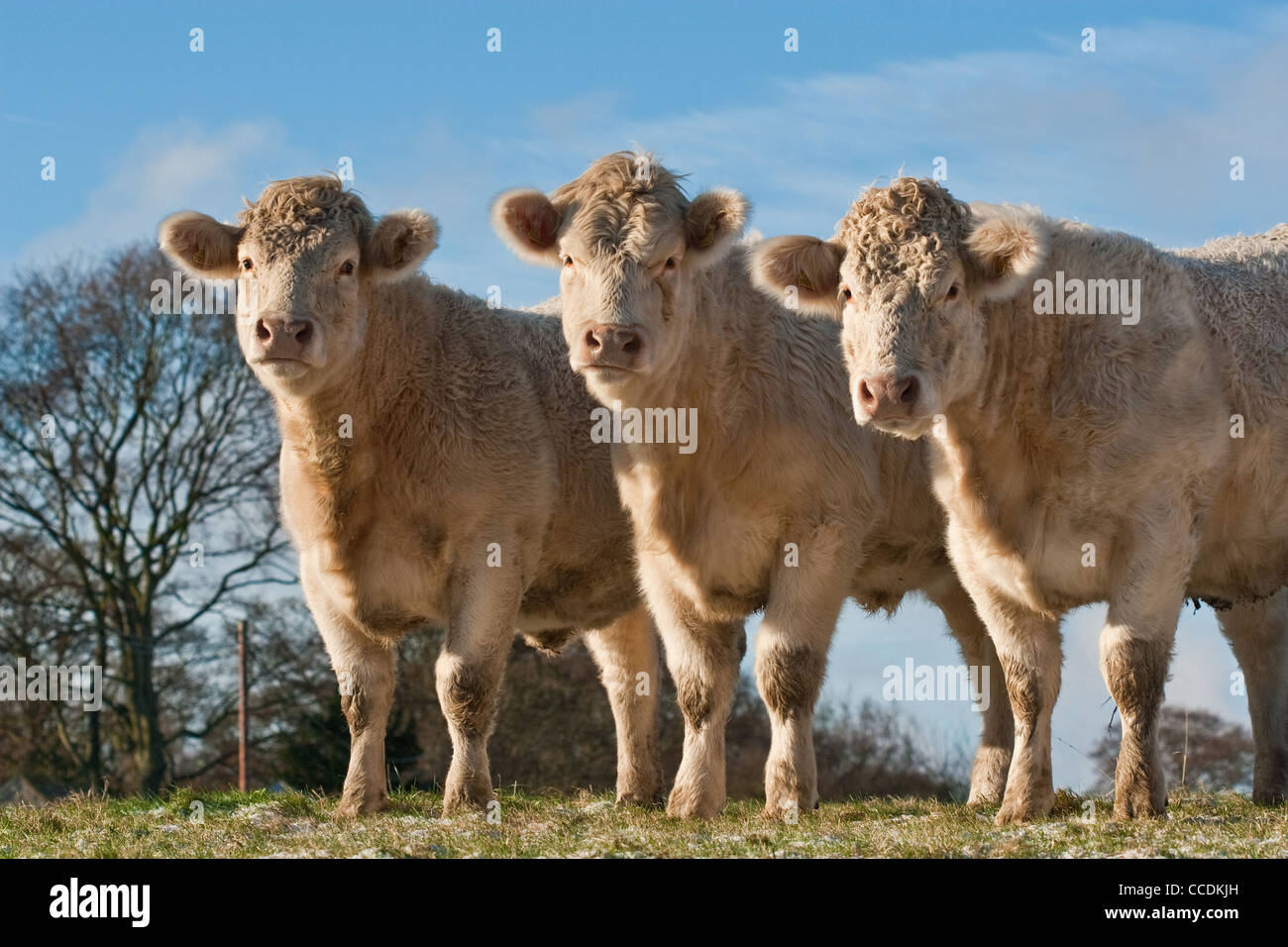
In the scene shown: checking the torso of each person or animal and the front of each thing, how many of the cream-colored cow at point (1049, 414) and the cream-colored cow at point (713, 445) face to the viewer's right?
0

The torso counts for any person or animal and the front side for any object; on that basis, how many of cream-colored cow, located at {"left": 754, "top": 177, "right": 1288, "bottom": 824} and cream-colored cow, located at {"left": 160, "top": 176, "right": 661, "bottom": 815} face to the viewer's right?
0

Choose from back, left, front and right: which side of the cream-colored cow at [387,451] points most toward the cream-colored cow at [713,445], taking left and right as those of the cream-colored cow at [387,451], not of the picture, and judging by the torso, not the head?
left

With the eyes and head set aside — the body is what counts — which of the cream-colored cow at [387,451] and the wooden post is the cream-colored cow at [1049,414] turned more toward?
the cream-colored cow

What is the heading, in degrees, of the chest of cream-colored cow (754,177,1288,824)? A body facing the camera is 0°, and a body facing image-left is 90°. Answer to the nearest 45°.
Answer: approximately 45°

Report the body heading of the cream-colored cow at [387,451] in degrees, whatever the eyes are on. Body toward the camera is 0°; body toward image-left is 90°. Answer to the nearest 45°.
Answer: approximately 45°

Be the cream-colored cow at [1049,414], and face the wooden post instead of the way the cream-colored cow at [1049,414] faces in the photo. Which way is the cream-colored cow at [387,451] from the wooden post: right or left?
left

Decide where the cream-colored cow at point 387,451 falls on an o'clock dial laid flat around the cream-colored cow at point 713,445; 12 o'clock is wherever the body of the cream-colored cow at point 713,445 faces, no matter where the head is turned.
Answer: the cream-colored cow at point 387,451 is roughly at 2 o'clock from the cream-colored cow at point 713,445.

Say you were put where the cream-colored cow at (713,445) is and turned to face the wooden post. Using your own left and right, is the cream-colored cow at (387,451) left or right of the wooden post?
left

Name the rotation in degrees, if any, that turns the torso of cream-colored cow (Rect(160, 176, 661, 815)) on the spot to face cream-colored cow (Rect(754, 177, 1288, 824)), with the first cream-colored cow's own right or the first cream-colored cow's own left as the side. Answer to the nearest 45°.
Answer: approximately 90° to the first cream-colored cow's own left

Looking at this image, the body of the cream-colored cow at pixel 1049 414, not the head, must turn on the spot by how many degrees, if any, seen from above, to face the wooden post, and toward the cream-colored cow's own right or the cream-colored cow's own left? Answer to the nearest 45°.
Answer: approximately 90° to the cream-colored cow's own right

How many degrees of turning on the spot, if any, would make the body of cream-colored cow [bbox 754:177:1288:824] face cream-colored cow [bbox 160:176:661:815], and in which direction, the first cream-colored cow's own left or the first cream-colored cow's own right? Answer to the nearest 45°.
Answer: approximately 45° to the first cream-colored cow's own right
